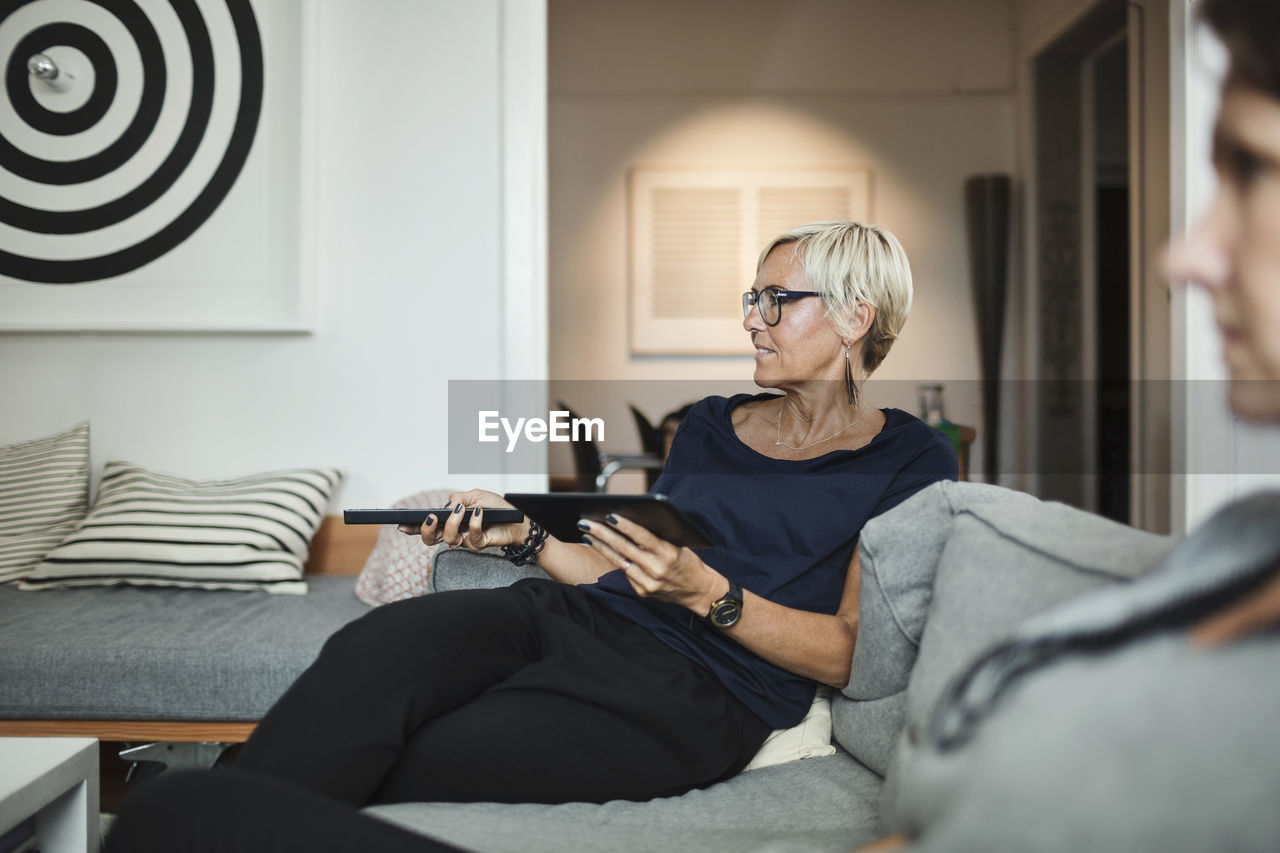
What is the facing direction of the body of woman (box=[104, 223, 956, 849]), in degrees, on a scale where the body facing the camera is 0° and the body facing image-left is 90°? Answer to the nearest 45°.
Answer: approximately 45°

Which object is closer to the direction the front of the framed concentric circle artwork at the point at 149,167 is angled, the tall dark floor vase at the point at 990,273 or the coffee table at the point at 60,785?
the coffee table

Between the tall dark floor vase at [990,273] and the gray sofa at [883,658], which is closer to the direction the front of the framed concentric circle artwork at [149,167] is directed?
the gray sofa
